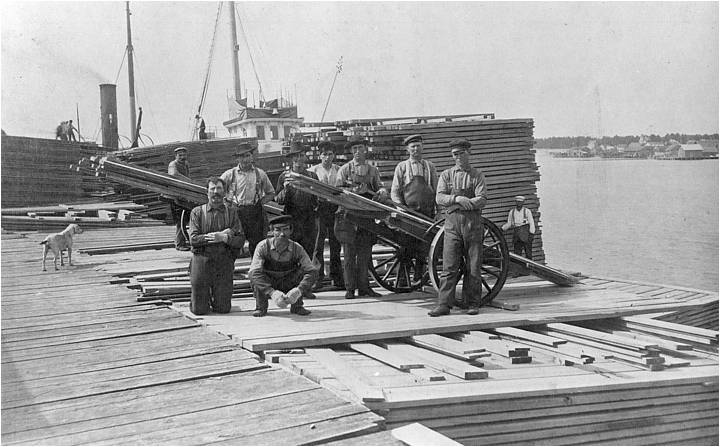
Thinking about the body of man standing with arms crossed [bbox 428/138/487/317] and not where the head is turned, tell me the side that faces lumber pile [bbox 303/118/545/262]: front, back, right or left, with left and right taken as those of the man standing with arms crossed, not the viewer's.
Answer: back

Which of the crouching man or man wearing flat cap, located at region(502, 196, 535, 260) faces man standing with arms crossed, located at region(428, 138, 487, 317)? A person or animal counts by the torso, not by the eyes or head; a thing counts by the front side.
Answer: the man wearing flat cap

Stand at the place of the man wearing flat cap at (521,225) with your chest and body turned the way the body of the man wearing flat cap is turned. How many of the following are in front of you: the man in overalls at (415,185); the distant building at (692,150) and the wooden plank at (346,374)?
2

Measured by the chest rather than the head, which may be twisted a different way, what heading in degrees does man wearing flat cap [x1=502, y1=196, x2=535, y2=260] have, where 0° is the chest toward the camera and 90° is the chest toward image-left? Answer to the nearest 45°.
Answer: approximately 0°
